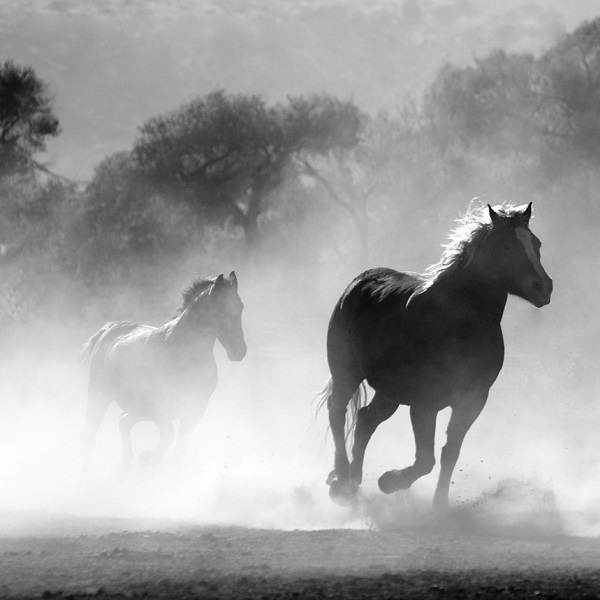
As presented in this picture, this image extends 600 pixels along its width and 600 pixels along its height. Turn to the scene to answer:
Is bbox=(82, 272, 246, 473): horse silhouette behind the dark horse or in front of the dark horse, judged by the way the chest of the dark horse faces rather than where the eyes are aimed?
behind

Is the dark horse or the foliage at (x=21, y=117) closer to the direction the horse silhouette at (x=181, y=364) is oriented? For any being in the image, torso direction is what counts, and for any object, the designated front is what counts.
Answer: the dark horse

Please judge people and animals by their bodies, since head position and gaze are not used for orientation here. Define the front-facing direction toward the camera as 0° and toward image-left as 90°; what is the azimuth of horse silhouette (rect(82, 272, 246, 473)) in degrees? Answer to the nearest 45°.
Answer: approximately 315°

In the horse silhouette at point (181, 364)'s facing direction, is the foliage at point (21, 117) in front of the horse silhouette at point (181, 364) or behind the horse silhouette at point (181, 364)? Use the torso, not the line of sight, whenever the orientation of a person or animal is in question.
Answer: behind

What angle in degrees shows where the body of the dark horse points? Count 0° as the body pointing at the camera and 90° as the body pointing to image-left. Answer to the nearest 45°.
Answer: approximately 315°

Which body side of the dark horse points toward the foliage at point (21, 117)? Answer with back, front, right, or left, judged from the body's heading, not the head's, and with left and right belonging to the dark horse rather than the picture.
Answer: back

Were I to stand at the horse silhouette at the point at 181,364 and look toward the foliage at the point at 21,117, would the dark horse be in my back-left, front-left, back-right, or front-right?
back-right
